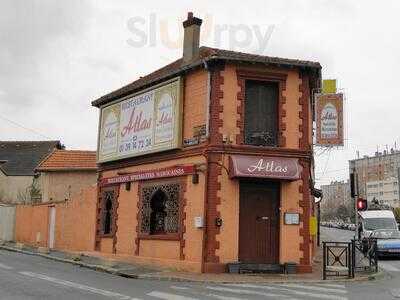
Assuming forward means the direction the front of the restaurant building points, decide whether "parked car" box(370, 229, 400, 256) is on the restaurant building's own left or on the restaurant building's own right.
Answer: on the restaurant building's own left

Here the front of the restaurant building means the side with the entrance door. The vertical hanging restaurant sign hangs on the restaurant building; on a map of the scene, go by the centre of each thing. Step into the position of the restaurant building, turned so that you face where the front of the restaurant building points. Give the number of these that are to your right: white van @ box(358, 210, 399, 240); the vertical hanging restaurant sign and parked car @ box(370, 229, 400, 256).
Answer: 0

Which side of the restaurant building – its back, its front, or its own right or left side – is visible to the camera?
front

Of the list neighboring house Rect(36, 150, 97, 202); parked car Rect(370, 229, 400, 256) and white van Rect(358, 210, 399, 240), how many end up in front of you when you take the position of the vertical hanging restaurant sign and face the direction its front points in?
0

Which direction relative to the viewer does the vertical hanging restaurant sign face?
toward the camera

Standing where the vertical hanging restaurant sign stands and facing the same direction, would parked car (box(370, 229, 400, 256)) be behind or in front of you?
behind

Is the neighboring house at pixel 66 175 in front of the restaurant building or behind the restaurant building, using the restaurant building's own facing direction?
behind

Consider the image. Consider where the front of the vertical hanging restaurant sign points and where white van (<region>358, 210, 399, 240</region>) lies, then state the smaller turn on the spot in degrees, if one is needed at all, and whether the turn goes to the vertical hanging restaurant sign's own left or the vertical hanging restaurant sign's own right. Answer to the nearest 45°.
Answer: approximately 180°

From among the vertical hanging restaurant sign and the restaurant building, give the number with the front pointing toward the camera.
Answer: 2

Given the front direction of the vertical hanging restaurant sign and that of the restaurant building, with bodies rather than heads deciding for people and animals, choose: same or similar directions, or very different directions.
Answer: same or similar directions

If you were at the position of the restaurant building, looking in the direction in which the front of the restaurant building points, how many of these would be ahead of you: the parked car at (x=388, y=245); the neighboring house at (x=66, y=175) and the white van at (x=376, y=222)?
0

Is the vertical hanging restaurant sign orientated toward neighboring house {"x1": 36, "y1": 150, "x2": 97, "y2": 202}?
no

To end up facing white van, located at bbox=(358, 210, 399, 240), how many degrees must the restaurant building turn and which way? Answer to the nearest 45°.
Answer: approximately 135° to its left
